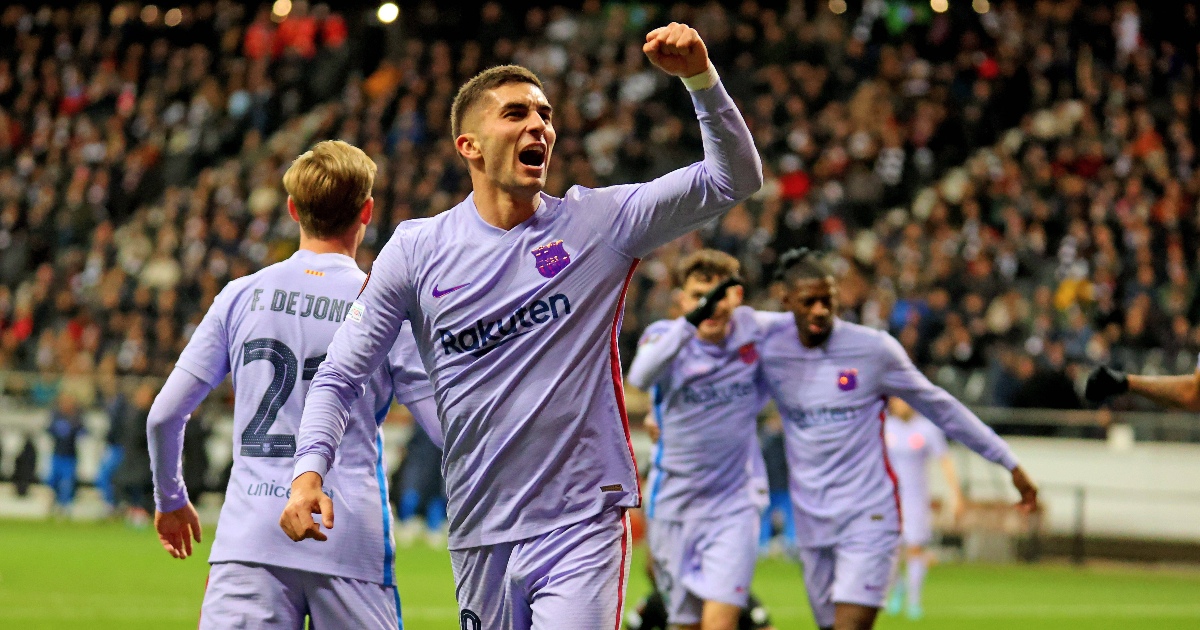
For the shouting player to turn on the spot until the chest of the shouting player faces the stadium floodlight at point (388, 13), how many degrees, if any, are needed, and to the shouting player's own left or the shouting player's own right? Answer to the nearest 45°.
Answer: approximately 180°

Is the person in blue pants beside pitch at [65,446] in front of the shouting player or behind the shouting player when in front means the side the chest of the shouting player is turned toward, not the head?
behind

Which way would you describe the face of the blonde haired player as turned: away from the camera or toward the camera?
away from the camera

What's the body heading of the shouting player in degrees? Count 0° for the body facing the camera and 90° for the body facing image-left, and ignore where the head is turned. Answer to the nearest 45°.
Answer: approximately 0°

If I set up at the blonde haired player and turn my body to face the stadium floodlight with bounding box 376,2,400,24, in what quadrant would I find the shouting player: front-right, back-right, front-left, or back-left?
back-right

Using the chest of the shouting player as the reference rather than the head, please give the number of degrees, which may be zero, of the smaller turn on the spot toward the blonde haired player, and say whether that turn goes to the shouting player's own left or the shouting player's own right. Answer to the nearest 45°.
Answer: approximately 135° to the shouting player's own right

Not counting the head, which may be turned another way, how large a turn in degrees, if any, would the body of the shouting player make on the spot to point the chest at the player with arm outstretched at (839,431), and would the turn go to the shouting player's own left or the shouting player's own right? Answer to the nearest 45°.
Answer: approximately 135° to the shouting player's own left
